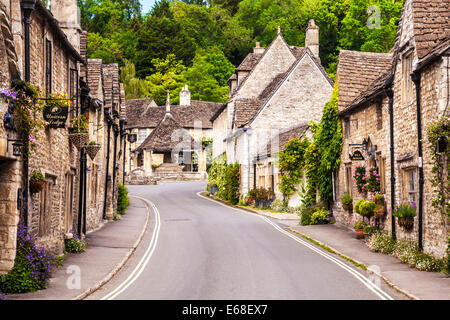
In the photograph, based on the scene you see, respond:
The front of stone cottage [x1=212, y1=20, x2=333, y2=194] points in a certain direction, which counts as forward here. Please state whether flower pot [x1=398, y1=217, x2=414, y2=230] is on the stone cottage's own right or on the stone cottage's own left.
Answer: on the stone cottage's own left

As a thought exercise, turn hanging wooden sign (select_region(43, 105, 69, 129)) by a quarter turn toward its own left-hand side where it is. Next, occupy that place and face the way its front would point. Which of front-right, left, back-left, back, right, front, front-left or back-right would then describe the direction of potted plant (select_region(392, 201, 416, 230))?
front

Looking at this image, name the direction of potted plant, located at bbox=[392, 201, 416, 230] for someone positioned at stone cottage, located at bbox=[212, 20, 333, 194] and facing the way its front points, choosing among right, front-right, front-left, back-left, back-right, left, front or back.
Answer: left

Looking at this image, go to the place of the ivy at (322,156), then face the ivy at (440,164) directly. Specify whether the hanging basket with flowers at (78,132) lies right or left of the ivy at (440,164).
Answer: right

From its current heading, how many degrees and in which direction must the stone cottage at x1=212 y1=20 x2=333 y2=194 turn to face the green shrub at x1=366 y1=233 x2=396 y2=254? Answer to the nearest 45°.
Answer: approximately 90° to its left

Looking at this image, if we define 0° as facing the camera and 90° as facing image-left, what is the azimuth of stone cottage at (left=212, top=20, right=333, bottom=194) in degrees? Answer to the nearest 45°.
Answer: approximately 90°

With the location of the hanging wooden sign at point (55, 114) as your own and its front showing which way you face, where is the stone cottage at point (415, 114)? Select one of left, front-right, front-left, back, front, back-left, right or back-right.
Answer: left

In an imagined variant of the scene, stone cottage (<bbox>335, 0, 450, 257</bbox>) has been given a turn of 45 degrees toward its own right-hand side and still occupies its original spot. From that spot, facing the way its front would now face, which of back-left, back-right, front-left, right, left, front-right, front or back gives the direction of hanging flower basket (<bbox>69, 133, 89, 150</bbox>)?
front

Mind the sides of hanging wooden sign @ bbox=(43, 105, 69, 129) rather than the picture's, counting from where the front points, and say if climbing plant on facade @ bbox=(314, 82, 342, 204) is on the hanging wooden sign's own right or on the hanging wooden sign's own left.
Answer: on the hanging wooden sign's own left

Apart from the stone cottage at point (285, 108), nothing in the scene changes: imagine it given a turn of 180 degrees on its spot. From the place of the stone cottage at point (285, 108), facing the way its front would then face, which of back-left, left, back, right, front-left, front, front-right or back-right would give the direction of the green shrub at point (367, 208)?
right

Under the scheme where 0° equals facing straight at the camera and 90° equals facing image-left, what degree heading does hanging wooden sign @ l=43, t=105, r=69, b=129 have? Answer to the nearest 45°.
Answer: approximately 0°

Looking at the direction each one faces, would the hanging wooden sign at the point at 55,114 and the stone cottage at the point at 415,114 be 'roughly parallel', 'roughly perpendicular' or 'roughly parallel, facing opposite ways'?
roughly perpendicular

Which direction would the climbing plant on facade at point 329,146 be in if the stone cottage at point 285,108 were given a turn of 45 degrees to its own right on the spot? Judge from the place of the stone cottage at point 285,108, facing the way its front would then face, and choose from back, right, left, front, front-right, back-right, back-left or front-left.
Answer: back-left
